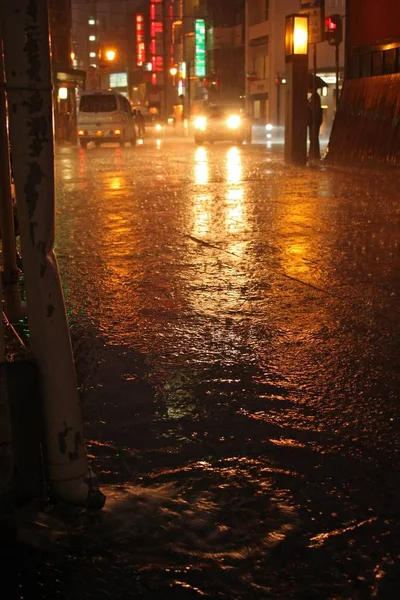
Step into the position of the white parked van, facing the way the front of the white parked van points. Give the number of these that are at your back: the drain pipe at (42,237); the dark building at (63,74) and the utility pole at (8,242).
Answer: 2

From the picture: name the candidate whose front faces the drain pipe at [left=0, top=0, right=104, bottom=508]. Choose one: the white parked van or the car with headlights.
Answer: the car with headlights

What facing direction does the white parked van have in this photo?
away from the camera

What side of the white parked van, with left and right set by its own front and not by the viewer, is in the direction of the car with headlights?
right

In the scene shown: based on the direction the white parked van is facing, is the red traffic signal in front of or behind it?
behind

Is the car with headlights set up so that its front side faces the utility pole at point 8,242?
yes

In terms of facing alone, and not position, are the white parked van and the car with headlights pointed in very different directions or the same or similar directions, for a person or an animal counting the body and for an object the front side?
very different directions

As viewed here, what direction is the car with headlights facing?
toward the camera

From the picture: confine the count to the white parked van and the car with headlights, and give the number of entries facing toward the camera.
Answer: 1

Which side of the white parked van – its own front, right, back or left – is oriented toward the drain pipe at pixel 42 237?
back

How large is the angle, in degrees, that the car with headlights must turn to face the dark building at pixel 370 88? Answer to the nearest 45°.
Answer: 0° — it already faces it

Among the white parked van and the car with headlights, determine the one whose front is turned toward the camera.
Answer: the car with headlights

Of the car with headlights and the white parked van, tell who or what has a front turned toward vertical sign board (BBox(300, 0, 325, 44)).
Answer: the car with headlights

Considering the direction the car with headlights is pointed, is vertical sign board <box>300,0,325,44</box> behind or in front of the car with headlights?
in front
